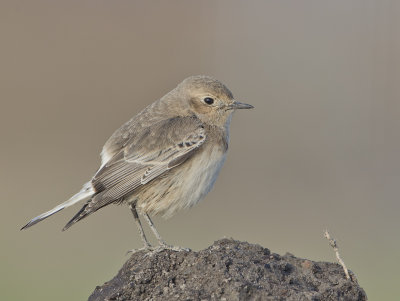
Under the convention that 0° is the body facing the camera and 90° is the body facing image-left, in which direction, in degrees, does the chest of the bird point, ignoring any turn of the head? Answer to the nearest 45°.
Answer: approximately 270°
